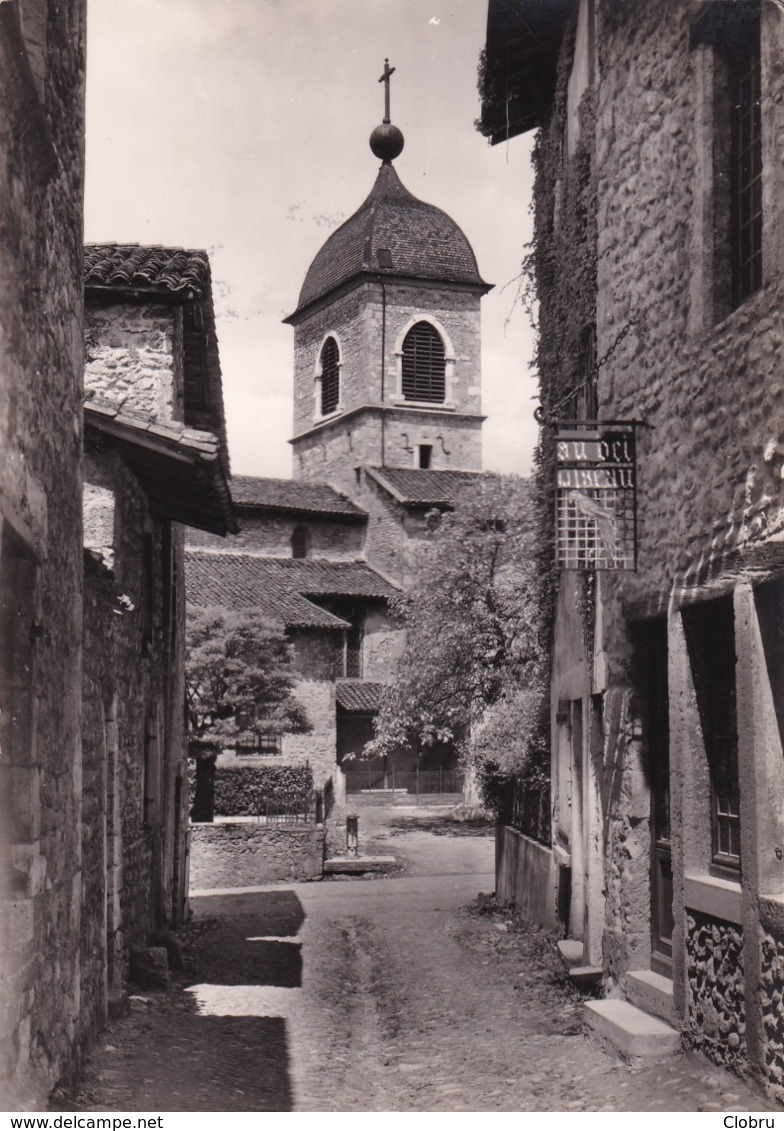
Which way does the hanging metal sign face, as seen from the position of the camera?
facing the viewer

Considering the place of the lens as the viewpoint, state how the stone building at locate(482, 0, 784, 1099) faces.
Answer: facing to the left of the viewer

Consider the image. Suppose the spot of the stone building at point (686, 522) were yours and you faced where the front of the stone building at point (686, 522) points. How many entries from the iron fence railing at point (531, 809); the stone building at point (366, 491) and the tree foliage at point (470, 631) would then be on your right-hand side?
3

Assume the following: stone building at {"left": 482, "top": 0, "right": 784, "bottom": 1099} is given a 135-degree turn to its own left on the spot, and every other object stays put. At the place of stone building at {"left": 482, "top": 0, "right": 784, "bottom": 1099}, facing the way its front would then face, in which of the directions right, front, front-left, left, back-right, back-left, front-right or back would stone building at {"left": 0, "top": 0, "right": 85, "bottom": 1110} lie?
right

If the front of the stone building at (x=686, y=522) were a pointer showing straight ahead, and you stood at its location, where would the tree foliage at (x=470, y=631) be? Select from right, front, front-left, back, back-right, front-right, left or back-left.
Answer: right

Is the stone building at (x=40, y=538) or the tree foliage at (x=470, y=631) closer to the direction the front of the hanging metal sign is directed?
the stone building

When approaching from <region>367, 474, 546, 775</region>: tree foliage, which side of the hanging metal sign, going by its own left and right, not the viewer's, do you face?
back

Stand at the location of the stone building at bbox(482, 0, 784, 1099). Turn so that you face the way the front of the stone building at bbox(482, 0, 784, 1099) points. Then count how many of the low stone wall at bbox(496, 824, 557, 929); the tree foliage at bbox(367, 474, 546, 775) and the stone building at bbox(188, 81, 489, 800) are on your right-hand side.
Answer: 3

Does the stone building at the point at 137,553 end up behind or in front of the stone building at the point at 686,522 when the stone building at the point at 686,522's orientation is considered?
in front

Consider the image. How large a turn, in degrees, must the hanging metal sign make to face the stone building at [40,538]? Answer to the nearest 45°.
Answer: approximately 45° to its right

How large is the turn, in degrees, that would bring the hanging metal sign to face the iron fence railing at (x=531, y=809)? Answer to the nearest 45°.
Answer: approximately 180°

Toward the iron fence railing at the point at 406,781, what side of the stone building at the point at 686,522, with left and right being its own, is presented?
right
